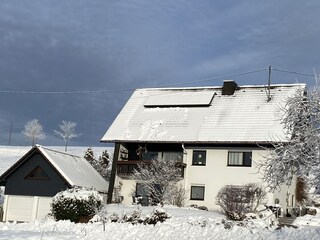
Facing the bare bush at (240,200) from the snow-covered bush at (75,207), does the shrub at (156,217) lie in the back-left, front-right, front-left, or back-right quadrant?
front-right

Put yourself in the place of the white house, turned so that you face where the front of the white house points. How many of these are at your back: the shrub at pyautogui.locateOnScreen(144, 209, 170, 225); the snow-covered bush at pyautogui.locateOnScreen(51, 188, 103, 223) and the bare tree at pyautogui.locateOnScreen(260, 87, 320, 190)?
0

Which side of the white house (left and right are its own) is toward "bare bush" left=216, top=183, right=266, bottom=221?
front

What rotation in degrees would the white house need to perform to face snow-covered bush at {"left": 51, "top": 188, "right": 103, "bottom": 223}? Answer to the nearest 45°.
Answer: approximately 45° to its right

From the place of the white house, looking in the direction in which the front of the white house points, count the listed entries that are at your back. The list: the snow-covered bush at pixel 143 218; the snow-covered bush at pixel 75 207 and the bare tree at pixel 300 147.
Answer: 0

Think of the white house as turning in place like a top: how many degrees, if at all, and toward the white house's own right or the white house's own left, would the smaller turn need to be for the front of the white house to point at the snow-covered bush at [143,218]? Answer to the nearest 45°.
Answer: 0° — it already faces it

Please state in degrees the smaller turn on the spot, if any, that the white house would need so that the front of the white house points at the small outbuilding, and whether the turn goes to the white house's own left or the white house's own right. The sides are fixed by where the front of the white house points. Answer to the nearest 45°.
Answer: approximately 90° to the white house's own right

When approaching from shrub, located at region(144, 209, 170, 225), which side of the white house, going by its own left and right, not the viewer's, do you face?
front

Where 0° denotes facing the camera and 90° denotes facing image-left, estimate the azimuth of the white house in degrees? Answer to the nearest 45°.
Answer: approximately 0°
